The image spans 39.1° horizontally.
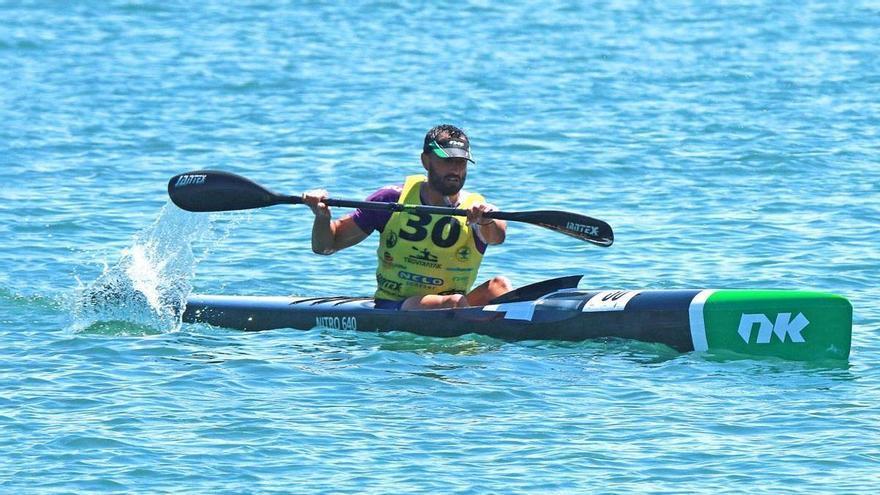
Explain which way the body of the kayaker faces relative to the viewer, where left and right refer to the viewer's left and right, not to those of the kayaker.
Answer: facing the viewer and to the right of the viewer

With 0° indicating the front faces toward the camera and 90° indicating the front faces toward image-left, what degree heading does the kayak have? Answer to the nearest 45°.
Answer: approximately 315°

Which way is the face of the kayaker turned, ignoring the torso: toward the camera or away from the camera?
toward the camera
